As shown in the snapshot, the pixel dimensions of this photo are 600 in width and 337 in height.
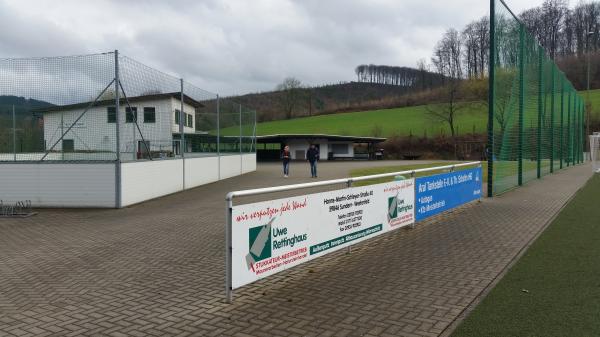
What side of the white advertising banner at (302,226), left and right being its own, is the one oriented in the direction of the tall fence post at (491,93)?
left

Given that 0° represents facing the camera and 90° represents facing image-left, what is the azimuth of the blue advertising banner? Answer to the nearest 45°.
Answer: approximately 315°

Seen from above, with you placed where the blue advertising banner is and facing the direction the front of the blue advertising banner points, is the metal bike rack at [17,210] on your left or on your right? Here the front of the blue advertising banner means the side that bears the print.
on your right

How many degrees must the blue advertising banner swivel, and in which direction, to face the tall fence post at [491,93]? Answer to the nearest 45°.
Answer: approximately 135° to its left

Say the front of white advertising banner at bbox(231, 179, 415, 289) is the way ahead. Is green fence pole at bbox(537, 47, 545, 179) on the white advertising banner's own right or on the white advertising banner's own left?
on the white advertising banner's own left

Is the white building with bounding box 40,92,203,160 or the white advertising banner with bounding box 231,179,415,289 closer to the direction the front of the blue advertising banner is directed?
the white advertising banner
